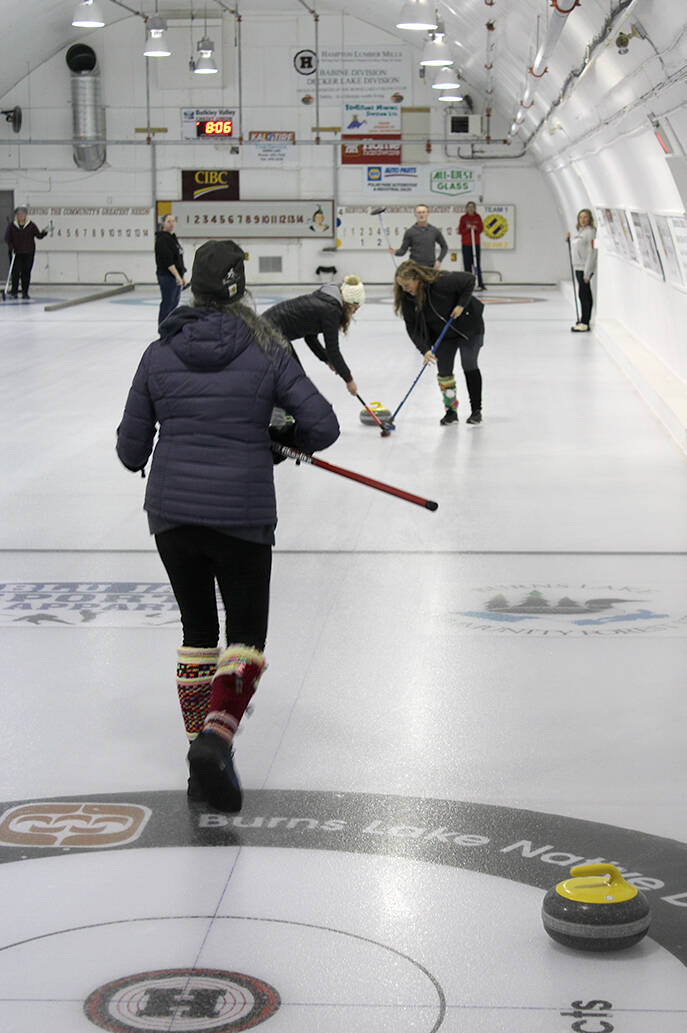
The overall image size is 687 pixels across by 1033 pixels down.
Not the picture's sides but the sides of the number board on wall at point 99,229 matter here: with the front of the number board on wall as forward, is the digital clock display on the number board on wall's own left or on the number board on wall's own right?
on the number board on wall's own left

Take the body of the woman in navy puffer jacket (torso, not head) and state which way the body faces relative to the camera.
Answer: away from the camera

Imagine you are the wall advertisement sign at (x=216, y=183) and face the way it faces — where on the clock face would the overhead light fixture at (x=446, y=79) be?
The overhead light fixture is roughly at 11 o'clock from the wall advertisement sign.

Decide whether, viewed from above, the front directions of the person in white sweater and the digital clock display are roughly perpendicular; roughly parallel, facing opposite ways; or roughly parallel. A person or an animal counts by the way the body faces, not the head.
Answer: roughly perpendicular

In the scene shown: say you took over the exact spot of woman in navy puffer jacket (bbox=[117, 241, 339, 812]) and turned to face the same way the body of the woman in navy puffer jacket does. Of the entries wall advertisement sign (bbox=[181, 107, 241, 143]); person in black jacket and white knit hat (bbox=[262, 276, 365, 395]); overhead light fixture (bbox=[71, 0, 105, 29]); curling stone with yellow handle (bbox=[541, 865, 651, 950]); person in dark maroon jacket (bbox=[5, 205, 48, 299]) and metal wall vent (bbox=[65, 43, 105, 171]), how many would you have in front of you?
5

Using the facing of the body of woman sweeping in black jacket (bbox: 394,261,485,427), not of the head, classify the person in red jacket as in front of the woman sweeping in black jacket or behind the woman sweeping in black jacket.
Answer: behind

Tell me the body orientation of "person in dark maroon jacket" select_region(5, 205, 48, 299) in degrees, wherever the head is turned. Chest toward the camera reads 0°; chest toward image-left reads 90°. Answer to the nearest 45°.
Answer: approximately 0°

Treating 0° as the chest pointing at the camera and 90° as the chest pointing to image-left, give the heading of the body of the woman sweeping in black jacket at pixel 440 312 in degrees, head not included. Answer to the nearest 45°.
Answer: approximately 45°

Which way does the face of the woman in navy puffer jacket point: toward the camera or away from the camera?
away from the camera

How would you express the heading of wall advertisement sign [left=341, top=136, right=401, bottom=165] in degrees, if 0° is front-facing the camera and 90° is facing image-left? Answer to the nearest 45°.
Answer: approximately 0°

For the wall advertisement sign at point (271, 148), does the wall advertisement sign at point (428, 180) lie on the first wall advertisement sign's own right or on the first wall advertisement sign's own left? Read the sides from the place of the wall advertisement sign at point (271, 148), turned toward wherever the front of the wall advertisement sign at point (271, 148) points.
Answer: on the first wall advertisement sign's own left
